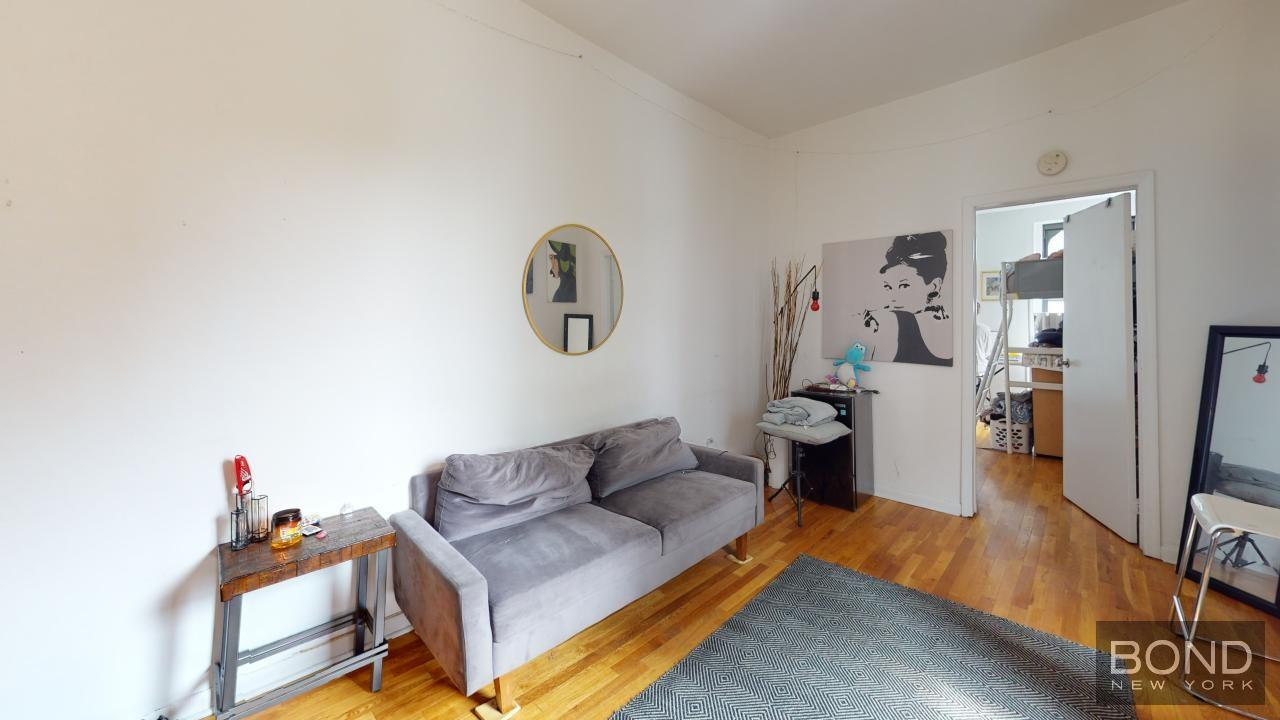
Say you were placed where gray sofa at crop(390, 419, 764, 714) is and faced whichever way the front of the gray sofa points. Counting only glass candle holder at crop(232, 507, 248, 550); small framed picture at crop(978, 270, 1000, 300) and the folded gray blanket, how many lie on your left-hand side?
2

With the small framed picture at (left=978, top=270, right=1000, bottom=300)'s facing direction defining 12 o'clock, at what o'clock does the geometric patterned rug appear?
The geometric patterned rug is roughly at 12 o'clock from the small framed picture.

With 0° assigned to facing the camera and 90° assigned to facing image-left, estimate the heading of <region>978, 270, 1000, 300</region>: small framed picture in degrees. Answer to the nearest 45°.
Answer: approximately 0°

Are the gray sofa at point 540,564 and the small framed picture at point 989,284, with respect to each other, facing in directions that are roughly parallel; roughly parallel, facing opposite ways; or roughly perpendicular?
roughly perpendicular

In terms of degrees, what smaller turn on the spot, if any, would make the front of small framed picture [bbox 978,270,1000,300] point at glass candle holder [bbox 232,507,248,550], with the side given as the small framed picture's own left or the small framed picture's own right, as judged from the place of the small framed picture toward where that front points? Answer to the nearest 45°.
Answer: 0° — it already faces it

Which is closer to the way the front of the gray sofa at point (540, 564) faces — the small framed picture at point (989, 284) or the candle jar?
the small framed picture
